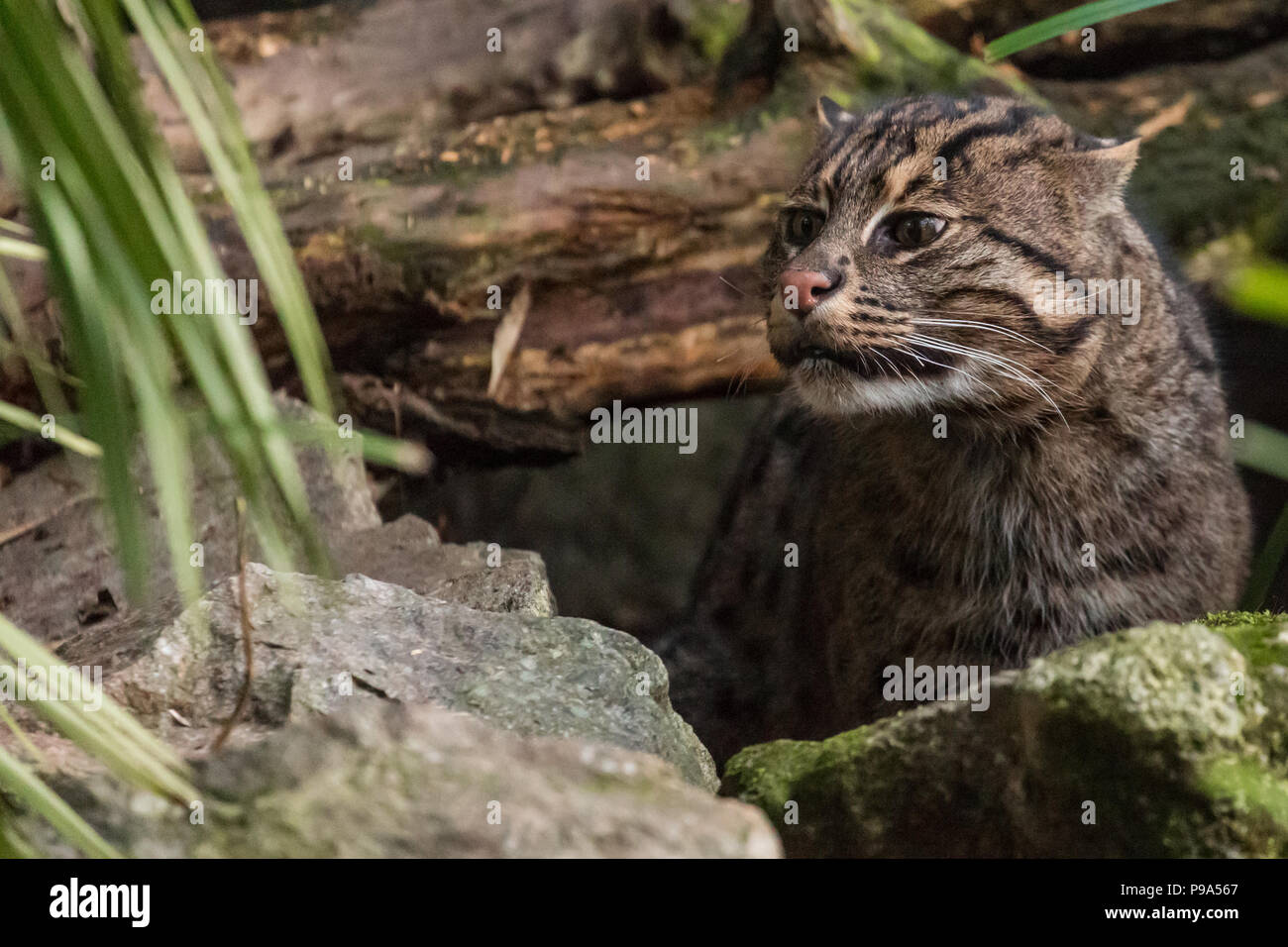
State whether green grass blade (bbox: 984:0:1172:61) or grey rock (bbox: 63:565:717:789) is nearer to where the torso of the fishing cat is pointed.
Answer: the grey rock

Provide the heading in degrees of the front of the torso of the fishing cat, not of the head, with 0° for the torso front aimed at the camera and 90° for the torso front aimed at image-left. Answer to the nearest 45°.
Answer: approximately 45°
